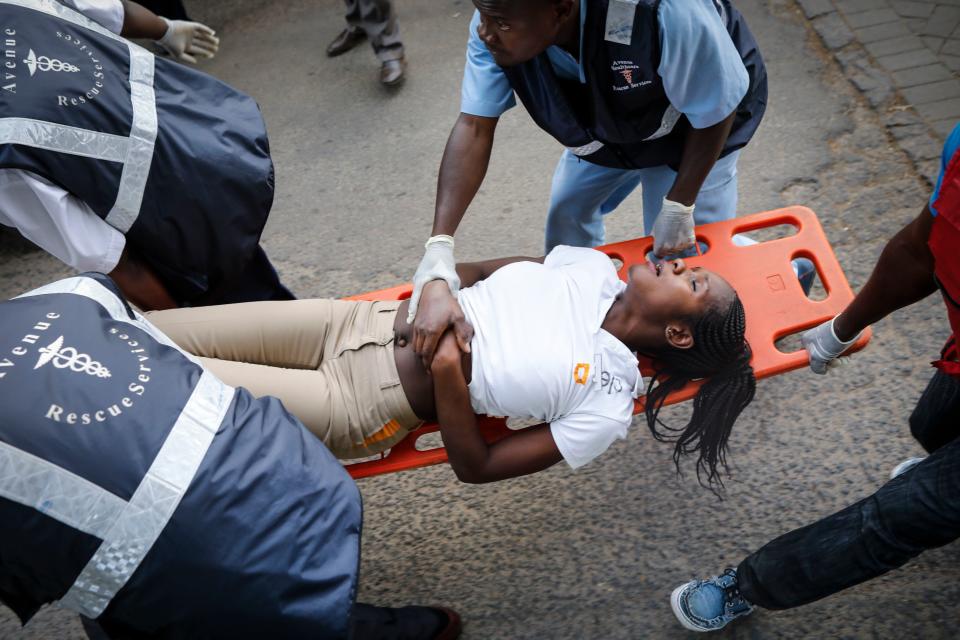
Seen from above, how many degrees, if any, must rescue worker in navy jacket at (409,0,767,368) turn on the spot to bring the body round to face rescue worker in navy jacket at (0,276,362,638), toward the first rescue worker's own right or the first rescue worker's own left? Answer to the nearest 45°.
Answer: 0° — they already face them

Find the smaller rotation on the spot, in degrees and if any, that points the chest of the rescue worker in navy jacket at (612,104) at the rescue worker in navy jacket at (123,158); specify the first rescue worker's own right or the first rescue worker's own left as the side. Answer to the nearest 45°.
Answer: approximately 45° to the first rescue worker's own right

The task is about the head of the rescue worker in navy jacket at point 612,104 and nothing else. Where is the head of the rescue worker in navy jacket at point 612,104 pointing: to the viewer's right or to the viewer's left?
to the viewer's left

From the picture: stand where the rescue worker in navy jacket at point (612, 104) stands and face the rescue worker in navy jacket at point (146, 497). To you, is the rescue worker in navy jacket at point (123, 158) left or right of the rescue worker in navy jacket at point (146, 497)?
right

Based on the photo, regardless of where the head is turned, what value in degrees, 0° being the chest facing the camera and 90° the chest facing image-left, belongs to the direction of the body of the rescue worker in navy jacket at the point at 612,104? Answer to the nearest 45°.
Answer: approximately 45°
